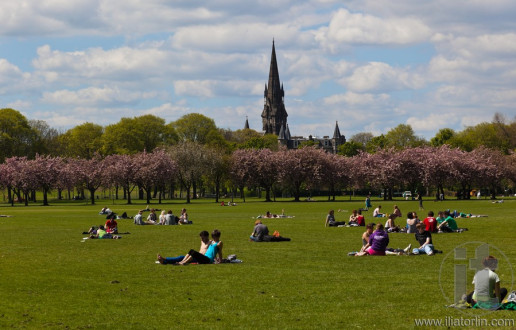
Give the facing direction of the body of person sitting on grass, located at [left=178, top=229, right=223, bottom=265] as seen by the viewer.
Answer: to the viewer's left

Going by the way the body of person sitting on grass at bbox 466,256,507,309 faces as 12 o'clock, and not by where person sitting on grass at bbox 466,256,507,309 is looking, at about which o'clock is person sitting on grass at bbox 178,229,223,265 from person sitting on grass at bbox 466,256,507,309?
person sitting on grass at bbox 178,229,223,265 is roughly at 10 o'clock from person sitting on grass at bbox 466,256,507,309.

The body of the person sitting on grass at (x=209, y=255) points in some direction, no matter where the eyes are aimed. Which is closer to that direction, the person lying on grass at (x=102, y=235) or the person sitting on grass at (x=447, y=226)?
the person lying on grass

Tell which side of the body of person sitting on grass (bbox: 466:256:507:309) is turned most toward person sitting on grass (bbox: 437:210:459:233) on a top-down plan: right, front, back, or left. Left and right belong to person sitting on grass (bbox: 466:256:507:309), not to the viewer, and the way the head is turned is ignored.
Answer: front

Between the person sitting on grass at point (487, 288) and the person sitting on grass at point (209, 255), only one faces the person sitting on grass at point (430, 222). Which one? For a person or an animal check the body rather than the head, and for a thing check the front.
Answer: the person sitting on grass at point (487, 288)

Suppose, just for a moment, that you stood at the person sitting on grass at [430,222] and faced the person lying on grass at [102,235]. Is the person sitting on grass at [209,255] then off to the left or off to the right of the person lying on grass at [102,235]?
left

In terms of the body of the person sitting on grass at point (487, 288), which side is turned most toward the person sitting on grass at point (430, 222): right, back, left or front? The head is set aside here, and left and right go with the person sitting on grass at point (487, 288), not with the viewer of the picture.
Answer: front

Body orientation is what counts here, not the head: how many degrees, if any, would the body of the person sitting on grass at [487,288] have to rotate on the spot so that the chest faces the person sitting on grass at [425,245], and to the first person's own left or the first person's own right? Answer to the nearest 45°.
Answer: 0° — they already face them

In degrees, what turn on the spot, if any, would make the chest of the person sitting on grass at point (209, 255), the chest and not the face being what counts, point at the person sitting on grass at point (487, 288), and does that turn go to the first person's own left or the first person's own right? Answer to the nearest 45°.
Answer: approximately 135° to the first person's own left

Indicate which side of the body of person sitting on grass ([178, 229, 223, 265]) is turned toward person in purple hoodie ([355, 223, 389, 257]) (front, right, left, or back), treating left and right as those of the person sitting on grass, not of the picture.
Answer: back

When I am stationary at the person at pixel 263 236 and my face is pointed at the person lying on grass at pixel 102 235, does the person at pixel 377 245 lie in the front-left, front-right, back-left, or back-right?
back-left

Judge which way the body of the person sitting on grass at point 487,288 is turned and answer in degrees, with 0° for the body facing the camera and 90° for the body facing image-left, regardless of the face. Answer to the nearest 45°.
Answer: approximately 180°

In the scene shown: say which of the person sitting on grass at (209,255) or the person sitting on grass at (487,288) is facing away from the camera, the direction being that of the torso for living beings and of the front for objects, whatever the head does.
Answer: the person sitting on grass at (487,288)

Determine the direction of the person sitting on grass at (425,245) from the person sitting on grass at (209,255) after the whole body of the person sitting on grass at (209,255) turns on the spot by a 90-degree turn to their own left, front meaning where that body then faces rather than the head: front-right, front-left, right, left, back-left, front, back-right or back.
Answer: left
